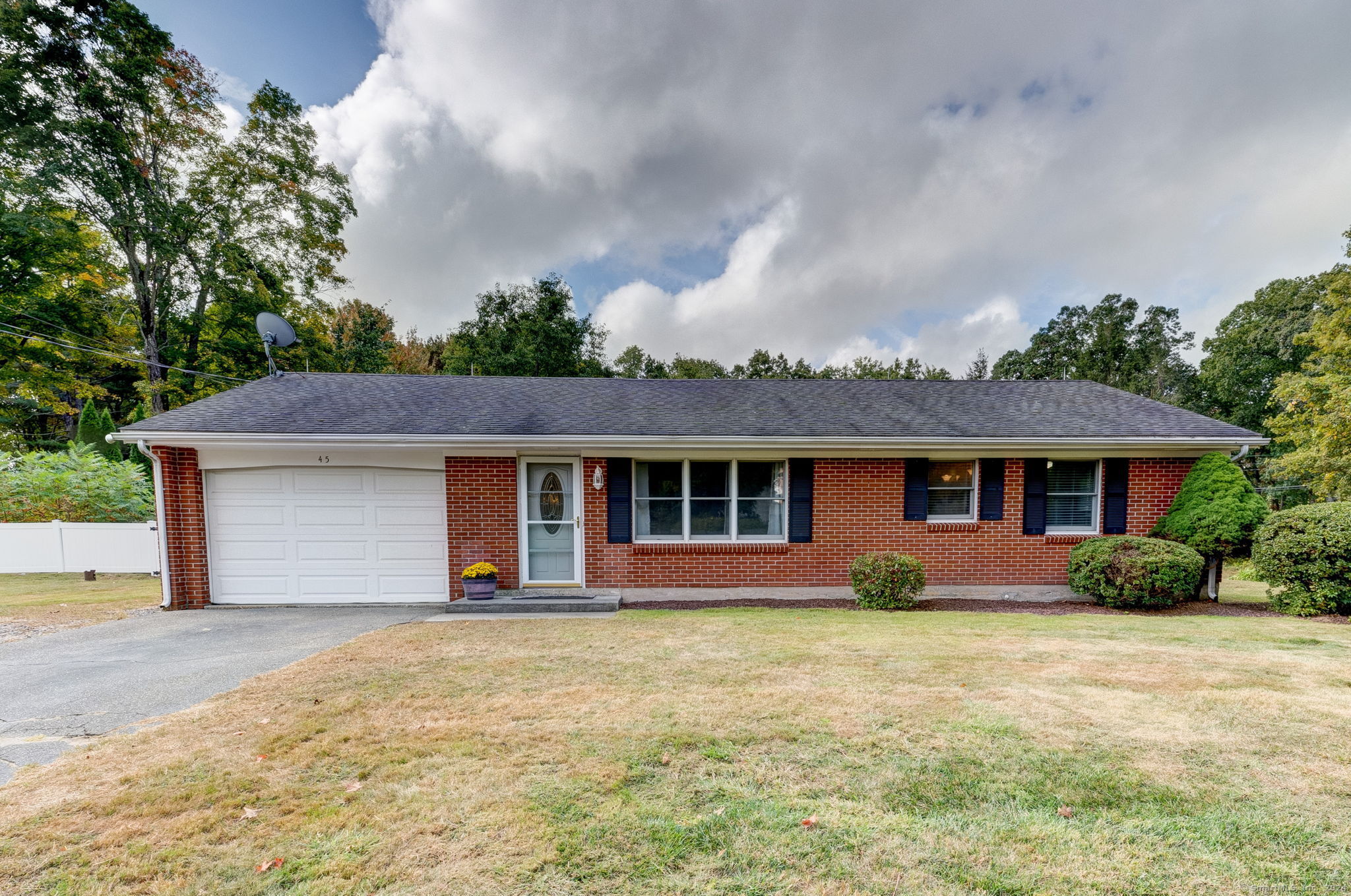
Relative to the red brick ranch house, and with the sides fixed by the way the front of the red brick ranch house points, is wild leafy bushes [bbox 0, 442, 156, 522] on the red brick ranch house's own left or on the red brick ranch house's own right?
on the red brick ranch house's own right

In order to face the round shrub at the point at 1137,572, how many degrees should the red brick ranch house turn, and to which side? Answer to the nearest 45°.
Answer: approximately 90° to its left

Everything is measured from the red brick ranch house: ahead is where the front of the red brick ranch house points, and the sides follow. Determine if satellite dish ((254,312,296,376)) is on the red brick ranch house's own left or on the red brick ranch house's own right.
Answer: on the red brick ranch house's own right

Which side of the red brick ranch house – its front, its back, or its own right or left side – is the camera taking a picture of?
front

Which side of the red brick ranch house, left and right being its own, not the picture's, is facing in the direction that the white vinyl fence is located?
right

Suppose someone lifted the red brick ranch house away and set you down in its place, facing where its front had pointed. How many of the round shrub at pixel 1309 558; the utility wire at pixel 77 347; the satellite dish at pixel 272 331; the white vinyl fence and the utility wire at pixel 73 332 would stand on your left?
1

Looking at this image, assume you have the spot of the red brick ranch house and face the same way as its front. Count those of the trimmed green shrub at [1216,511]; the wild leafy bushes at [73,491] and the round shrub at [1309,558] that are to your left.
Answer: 2

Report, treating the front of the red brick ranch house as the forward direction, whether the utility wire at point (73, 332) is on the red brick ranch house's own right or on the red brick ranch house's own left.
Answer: on the red brick ranch house's own right

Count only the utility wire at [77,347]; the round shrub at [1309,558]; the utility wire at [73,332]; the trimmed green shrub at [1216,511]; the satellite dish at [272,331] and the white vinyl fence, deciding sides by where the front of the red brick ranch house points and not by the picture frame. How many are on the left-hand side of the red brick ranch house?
2

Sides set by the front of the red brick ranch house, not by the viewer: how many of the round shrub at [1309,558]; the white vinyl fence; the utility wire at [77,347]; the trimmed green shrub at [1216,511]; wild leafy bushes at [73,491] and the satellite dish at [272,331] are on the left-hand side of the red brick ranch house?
2
